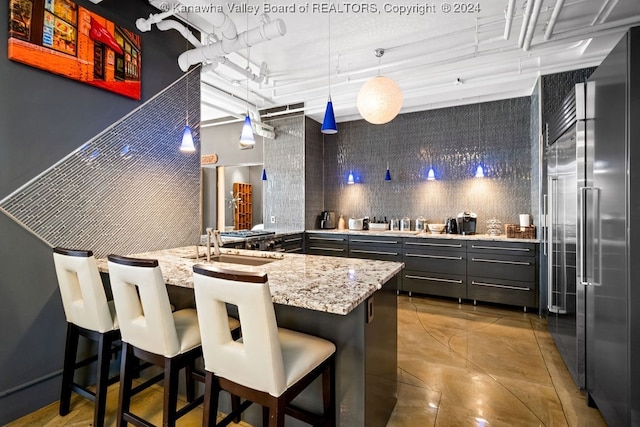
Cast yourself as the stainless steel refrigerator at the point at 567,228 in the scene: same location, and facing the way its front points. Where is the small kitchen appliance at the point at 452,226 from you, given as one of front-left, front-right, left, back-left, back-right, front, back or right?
front-right

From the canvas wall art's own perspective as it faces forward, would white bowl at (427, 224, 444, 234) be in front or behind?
in front

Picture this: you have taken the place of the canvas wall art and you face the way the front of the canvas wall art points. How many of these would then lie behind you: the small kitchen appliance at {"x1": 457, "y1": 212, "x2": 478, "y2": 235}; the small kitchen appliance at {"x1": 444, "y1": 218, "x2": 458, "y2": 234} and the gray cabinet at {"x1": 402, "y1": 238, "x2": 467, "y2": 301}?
0

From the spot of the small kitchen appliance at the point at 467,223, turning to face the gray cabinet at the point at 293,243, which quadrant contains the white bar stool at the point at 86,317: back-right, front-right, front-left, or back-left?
front-left

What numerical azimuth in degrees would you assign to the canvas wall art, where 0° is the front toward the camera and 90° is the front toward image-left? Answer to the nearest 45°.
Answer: approximately 315°

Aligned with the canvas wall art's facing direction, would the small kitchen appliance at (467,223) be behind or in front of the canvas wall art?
in front

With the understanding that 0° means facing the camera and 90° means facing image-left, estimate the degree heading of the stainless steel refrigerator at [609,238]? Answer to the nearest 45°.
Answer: approximately 90°

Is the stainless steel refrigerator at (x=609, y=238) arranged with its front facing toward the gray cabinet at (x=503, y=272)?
no

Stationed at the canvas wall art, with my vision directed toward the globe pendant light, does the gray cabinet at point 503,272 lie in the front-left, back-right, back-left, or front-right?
front-left

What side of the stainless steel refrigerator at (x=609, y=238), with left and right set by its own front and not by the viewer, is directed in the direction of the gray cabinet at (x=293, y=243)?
front

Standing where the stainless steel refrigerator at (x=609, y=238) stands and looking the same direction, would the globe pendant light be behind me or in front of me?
in front
